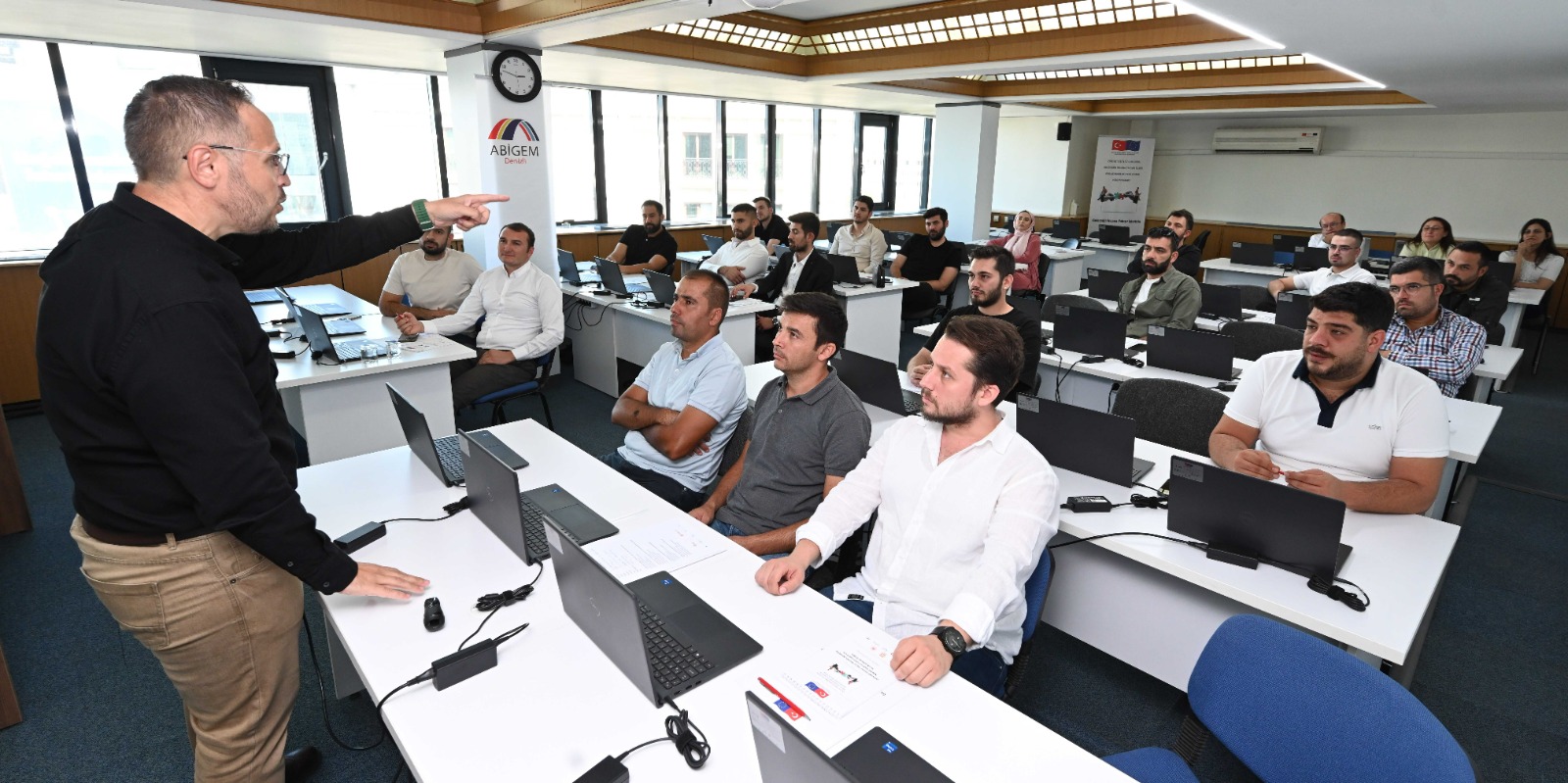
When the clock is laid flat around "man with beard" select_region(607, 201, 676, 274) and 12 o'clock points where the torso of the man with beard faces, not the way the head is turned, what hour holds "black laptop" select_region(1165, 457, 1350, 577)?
The black laptop is roughly at 10 o'clock from the man with beard.

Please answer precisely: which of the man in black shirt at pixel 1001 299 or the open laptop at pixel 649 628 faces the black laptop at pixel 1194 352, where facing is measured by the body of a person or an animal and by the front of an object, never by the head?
the open laptop

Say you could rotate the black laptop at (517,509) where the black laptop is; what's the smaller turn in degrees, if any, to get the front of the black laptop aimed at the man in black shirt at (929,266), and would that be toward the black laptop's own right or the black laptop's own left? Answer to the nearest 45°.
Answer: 0° — it already faces them

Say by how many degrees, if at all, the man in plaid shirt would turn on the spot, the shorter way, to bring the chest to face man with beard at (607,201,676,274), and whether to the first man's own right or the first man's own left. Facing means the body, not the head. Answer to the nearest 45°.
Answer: approximately 45° to the first man's own right

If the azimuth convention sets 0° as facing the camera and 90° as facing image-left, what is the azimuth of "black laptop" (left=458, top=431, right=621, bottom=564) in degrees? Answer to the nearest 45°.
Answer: approximately 225°

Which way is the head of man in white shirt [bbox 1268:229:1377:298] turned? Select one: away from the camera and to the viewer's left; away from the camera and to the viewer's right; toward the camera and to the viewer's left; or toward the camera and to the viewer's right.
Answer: toward the camera and to the viewer's left

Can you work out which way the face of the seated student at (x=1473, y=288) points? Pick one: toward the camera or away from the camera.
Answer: toward the camera

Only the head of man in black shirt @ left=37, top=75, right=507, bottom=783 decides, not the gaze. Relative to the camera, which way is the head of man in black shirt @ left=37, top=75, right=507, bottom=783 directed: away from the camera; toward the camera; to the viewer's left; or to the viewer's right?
to the viewer's right

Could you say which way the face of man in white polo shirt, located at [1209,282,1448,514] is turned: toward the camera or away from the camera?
toward the camera

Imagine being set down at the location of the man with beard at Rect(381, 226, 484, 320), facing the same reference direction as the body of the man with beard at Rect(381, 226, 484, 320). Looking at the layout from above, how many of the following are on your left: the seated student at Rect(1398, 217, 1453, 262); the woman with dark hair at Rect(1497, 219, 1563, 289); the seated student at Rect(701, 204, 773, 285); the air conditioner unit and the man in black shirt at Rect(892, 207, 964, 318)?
5

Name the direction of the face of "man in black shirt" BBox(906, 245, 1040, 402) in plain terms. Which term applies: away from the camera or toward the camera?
toward the camera

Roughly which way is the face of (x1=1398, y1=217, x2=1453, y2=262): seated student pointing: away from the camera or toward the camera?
toward the camera

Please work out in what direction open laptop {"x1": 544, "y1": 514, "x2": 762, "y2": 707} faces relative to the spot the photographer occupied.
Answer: facing away from the viewer and to the right of the viewer

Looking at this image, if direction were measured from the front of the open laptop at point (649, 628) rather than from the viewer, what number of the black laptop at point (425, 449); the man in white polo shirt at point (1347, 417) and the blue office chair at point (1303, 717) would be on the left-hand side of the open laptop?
1

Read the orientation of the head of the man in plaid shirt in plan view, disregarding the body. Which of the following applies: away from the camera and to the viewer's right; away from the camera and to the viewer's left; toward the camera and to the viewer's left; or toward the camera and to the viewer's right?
toward the camera and to the viewer's left

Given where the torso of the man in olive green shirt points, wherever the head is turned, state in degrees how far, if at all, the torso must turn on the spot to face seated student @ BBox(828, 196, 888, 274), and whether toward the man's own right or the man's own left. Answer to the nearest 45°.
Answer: approximately 90° to the man's own right

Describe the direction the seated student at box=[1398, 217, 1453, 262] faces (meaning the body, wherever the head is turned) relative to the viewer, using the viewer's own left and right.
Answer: facing the viewer and to the left of the viewer

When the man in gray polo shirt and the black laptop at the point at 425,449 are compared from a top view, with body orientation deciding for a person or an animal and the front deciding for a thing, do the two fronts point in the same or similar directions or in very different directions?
very different directions

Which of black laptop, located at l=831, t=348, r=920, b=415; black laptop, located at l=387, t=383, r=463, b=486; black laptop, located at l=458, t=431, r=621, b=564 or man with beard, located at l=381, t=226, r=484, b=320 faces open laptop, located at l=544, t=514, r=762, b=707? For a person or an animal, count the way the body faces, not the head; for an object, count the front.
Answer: the man with beard

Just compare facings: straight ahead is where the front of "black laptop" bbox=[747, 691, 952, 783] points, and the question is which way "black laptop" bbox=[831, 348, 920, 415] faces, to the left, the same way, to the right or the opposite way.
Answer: the same way

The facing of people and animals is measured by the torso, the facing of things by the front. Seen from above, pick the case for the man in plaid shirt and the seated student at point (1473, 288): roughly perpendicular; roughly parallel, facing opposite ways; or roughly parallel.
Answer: roughly parallel

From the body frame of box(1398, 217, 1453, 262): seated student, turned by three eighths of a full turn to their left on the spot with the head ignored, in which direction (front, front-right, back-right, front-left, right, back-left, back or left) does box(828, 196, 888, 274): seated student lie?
back-right

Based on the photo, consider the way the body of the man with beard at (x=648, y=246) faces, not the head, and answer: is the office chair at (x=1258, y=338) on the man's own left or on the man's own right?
on the man's own left

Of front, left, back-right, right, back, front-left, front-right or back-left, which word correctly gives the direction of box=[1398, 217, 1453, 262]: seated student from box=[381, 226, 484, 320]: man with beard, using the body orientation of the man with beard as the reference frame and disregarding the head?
left
